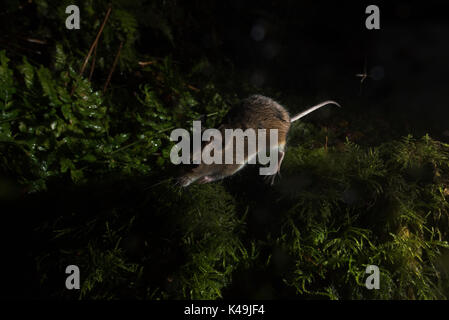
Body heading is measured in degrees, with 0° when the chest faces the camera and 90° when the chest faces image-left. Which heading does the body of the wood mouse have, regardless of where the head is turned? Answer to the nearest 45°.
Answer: approximately 90°
